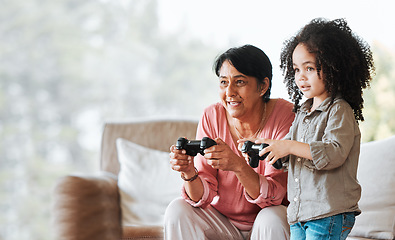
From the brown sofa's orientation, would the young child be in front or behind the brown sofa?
in front

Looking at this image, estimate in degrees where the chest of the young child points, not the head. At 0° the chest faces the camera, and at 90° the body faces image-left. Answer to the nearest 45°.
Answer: approximately 45°

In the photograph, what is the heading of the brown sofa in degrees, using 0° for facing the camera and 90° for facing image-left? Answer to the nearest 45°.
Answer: approximately 0°

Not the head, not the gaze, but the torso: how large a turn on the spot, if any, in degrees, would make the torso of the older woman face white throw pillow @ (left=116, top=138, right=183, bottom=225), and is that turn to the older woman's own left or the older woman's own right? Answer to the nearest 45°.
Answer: approximately 90° to the older woman's own right

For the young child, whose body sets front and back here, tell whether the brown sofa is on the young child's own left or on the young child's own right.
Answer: on the young child's own right
